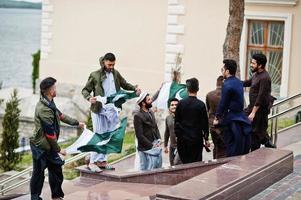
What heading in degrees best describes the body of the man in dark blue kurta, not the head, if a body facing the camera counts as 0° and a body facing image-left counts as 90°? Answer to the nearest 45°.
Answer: approximately 135°

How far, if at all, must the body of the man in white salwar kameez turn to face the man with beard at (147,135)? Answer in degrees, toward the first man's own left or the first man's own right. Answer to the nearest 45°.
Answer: approximately 45° to the first man's own left

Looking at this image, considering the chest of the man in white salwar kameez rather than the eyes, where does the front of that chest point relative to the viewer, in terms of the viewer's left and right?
facing the viewer and to the right of the viewer

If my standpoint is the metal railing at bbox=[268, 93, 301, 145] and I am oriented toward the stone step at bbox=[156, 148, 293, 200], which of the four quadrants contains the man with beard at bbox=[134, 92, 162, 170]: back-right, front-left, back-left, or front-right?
front-right

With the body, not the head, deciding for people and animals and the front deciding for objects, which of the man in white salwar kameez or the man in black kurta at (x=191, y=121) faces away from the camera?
the man in black kurta

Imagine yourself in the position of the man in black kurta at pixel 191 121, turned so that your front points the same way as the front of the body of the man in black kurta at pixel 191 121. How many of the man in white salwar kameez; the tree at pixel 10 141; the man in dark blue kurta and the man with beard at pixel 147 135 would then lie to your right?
1

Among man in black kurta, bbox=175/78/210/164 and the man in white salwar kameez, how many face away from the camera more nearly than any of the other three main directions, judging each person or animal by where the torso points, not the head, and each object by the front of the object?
1

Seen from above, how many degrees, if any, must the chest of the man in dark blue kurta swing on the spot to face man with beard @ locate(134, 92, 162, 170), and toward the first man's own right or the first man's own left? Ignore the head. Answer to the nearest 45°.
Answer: approximately 45° to the first man's own left

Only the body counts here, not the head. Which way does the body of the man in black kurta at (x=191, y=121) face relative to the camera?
away from the camera

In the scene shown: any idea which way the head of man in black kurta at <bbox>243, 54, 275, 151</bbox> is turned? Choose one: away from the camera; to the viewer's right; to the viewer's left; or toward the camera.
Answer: to the viewer's left

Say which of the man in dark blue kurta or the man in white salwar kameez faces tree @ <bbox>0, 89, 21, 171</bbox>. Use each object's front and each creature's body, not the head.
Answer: the man in dark blue kurta
